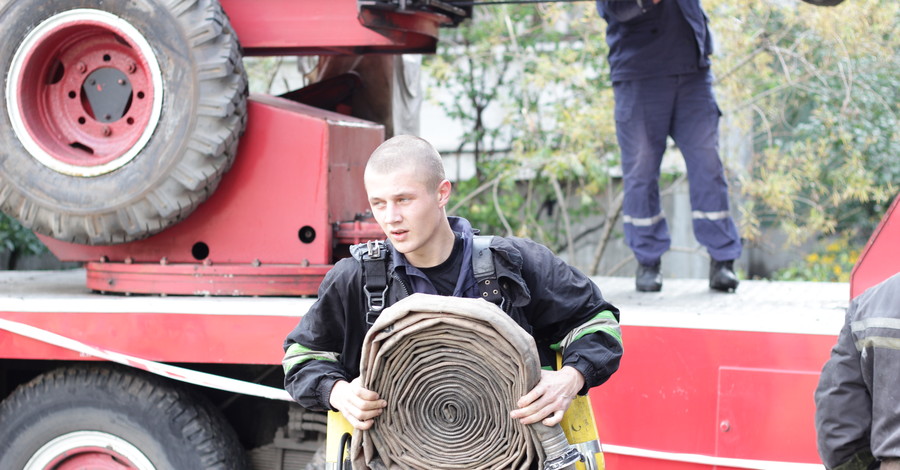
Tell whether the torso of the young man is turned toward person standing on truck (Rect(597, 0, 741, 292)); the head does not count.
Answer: no

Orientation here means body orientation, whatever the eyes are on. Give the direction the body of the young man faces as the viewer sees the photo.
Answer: toward the camera

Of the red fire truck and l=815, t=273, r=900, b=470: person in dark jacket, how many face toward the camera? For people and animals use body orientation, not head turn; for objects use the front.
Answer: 0

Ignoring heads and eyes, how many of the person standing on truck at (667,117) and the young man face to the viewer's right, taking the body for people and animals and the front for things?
0

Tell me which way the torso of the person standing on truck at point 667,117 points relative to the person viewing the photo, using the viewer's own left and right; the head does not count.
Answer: facing the viewer

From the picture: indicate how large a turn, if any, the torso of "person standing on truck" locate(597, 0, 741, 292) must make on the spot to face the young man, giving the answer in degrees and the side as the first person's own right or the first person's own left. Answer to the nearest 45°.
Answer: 0° — they already face them

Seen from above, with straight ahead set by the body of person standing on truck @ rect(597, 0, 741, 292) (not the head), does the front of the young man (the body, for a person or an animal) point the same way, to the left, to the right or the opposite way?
the same way

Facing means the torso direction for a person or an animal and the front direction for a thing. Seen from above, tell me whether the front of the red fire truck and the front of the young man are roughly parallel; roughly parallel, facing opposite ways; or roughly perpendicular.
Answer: roughly perpendicular

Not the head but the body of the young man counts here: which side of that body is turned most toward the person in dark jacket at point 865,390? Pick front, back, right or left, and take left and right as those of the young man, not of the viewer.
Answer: left

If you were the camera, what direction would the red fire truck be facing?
facing to the right of the viewer
